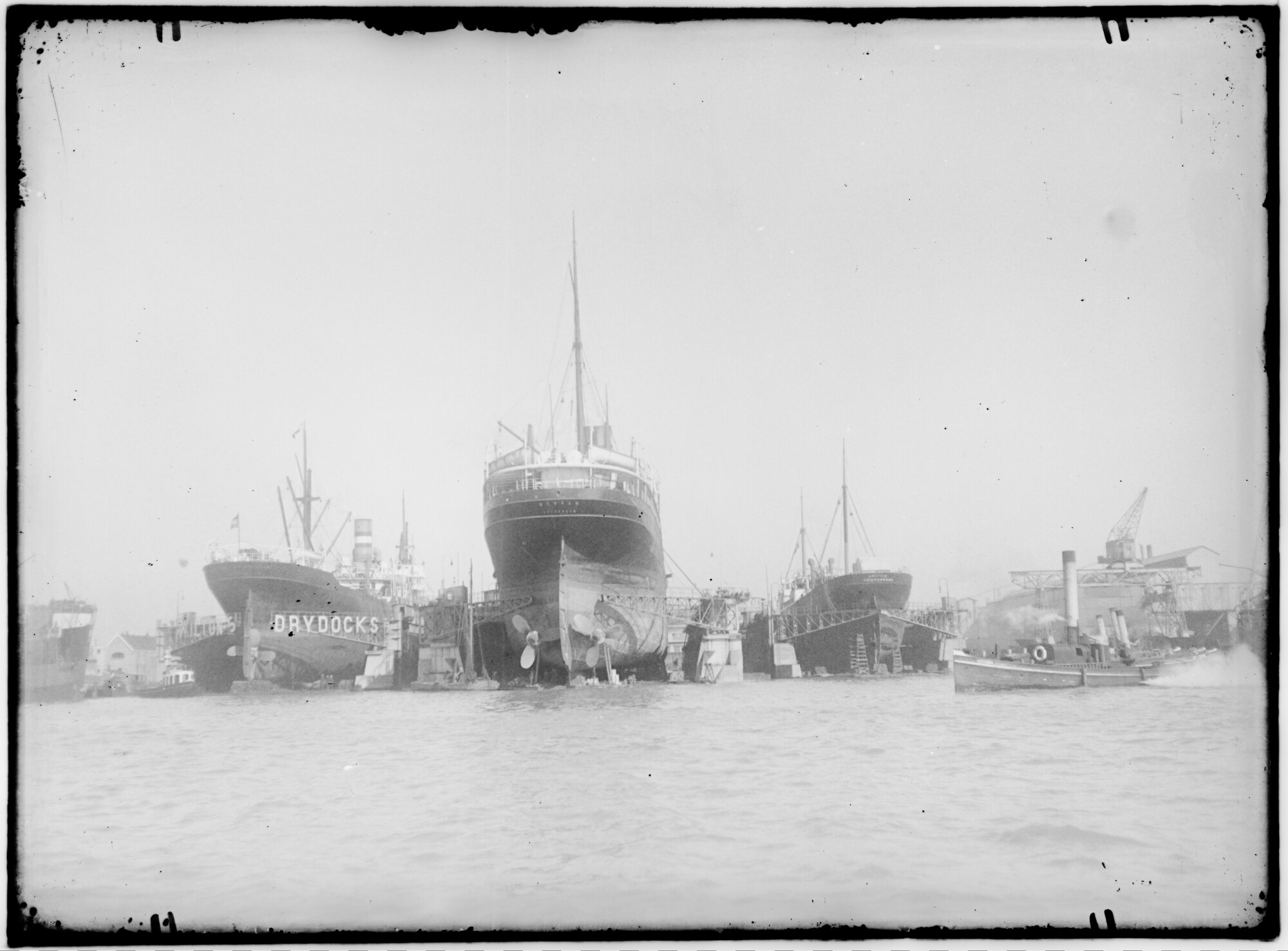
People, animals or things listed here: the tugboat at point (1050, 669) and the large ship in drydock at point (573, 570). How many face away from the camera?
1

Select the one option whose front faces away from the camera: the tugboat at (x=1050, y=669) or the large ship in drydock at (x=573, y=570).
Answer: the large ship in drydock

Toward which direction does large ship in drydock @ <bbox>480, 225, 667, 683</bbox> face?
away from the camera

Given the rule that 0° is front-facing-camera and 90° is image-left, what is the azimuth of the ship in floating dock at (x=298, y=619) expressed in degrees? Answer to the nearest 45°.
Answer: approximately 225°

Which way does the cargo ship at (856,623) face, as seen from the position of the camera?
facing away from the viewer and to the left of the viewer

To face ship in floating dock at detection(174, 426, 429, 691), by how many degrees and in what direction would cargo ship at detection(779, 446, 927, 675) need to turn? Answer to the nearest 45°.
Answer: approximately 45° to its left

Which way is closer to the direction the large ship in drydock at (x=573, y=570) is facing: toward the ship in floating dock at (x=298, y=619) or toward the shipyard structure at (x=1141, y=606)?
the shipyard structure
